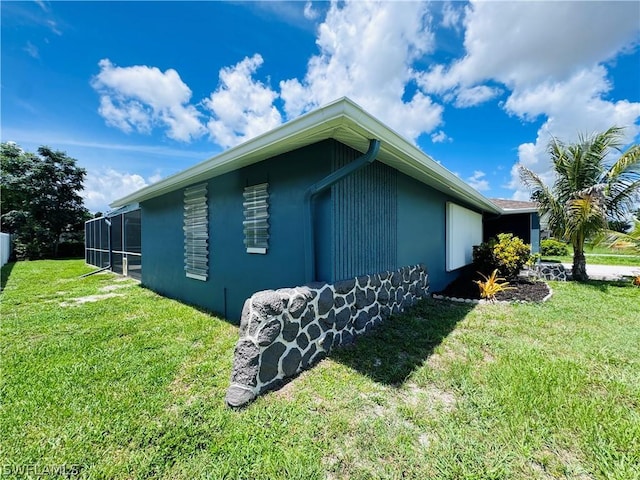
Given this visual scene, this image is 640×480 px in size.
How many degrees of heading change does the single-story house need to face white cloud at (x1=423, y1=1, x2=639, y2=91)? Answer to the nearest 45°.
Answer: approximately 45° to its left

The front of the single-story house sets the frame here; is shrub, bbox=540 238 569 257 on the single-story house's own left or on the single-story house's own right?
on the single-story house's own left

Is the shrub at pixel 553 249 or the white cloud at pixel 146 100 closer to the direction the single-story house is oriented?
the shrub

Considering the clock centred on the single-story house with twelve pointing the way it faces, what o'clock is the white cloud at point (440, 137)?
The white cloud is roughly at 9 o'clock from the single-story house.

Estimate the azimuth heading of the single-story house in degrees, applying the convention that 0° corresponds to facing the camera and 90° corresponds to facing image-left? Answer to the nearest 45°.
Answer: approximately 315°

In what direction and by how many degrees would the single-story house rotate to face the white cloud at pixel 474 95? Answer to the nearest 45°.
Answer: approximately 90° to its left

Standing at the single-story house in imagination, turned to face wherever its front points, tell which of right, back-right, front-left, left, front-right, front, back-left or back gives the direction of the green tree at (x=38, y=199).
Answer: back
